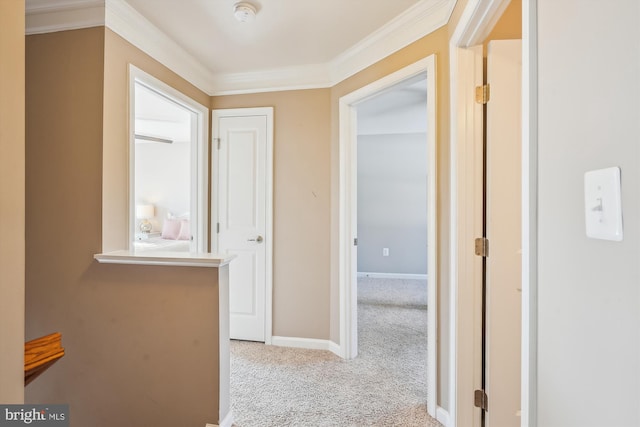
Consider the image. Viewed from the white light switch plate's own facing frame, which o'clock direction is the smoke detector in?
The smoke detector is roughly at 2 o'clock from the white light switch plate.

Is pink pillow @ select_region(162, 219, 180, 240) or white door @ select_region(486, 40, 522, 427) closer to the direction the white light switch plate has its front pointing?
the pink pillow

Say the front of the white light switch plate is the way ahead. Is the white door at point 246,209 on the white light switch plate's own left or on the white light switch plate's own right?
on the white light switch plate's own right

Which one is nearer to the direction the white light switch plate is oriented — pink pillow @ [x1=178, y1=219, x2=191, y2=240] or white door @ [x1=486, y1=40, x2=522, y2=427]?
the pink pillow

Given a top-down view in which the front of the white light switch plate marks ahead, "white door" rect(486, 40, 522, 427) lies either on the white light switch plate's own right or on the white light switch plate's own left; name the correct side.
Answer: on the white light switch plate's own right

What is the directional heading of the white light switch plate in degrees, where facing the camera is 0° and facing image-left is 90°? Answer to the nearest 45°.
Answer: approximately 45°

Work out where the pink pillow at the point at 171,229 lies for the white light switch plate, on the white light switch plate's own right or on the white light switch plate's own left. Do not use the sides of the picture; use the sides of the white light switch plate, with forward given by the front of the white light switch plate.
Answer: on the white light switch plate's own right

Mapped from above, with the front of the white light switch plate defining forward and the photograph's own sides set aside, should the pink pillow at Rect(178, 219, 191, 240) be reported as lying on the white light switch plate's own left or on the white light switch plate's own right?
on the white light switch plate's own right
